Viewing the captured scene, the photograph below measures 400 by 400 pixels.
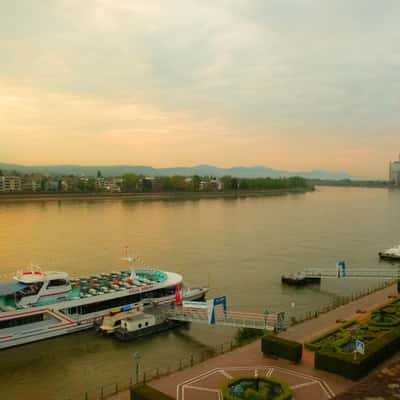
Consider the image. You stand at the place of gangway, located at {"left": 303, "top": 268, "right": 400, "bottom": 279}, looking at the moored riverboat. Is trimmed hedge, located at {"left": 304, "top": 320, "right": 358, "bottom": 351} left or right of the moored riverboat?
left
